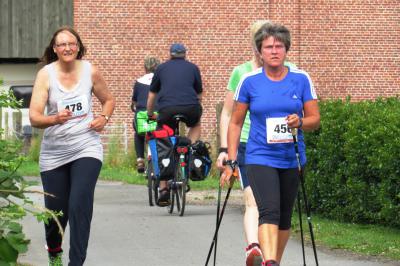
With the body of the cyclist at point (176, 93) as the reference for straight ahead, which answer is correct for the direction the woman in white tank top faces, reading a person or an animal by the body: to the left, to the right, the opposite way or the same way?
the opposite way

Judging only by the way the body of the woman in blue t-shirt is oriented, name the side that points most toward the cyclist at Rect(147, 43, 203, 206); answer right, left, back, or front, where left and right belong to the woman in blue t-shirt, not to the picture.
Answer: back

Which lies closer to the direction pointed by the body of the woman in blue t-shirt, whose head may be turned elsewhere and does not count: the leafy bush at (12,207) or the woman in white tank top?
the leafy bush

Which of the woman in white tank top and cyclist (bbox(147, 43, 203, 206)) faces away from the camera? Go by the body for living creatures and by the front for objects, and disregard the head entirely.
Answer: the cyclist

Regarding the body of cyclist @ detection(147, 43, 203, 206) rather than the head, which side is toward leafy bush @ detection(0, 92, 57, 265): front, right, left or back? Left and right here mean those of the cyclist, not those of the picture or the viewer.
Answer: back

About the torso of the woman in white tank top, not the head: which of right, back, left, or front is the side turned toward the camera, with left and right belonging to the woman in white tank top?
front

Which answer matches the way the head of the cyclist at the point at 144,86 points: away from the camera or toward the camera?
away from the camera

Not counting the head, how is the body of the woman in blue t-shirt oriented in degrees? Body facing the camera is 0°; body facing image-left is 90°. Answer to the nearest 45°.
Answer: approximately 0°

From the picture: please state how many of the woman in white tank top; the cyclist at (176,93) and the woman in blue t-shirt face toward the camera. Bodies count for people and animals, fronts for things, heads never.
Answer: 2

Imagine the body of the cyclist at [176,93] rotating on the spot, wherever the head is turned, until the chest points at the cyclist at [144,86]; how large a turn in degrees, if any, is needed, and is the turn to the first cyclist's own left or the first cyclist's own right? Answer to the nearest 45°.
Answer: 0° — they already face them

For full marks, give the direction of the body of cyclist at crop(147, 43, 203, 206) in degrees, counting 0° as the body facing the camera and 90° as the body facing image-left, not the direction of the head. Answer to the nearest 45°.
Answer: approximately 180°

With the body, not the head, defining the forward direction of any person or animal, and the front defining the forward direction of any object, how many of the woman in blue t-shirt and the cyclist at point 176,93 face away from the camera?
1

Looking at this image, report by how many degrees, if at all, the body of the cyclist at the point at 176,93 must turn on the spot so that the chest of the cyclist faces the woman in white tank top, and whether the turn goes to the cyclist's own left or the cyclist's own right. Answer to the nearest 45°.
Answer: approximately 180°

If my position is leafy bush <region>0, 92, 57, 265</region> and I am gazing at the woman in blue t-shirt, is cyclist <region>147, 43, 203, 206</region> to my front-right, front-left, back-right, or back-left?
front-left

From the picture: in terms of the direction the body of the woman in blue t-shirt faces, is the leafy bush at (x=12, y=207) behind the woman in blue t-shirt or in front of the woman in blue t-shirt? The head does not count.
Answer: in front

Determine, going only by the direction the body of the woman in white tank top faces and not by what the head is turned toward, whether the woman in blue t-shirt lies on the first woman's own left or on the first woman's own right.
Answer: on the first woman's own left
